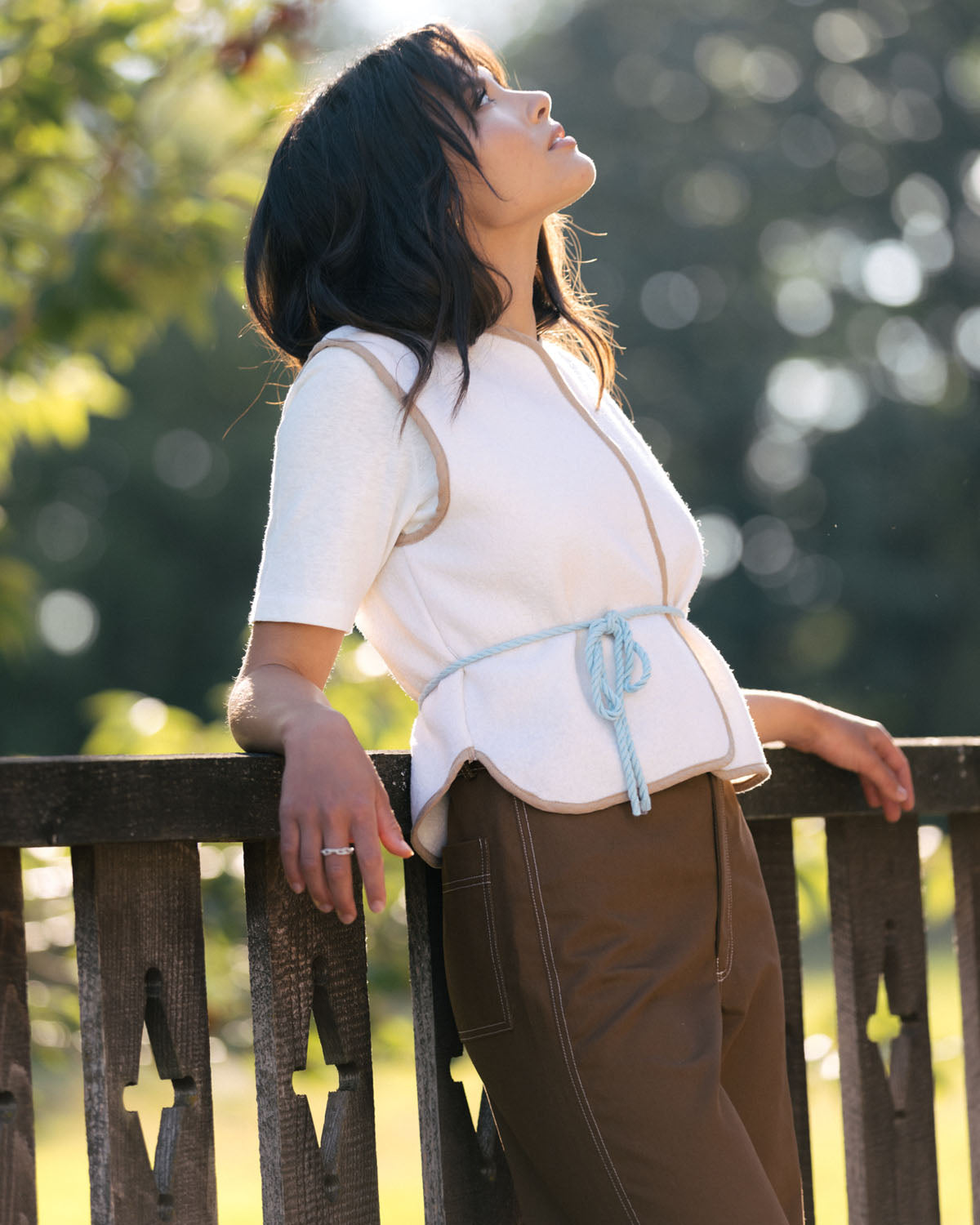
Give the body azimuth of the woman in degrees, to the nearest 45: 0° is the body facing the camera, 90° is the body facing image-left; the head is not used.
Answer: approximately 315°

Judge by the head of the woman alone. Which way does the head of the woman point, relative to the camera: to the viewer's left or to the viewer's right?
to the viewer's right
